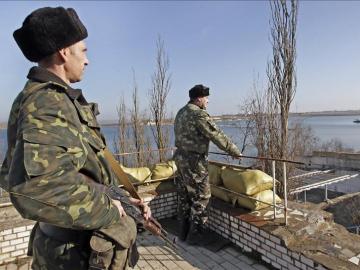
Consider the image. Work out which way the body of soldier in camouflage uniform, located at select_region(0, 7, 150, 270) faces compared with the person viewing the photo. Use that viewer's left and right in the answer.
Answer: facing to the right of the viewer

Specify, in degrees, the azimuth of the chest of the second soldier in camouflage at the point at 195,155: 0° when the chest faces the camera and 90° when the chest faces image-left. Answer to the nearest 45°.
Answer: approximately 225°

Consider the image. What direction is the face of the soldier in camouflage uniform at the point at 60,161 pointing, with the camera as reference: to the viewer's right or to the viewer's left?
to the viewer's right

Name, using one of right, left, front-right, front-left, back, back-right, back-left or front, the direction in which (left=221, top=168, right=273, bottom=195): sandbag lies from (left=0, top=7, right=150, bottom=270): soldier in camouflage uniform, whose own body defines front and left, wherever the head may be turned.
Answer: front-left

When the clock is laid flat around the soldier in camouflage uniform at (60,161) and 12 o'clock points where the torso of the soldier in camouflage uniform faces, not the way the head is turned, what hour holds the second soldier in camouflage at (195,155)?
The second soldier in camouflage is roughly at 10 o'clock from the soldier in camouflage uniform.

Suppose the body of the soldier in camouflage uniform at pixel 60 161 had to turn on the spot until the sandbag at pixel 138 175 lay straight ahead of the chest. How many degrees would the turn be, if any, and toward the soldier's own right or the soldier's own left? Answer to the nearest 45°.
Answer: approximately 90° to the soldier's own left

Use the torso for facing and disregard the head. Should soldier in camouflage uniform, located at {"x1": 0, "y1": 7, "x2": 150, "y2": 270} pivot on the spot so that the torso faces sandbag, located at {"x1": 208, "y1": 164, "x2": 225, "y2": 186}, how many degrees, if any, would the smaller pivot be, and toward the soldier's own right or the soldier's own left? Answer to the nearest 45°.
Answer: approximately 45° to the soldier's own left

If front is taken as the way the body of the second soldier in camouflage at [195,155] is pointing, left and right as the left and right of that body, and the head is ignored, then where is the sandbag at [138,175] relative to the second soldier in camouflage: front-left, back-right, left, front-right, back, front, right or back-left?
left

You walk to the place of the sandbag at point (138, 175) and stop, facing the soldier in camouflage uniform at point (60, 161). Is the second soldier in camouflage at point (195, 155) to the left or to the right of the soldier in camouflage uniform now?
left
